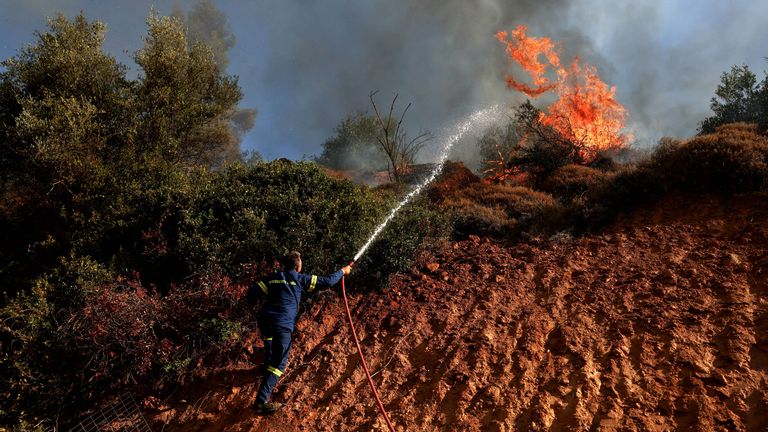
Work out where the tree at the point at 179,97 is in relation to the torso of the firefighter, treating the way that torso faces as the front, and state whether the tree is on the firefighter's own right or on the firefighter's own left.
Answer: on the firefighter's own left

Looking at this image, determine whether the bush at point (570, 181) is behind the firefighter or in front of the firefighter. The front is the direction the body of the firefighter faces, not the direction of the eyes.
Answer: in front

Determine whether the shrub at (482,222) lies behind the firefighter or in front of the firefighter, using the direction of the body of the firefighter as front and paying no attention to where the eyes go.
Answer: in front

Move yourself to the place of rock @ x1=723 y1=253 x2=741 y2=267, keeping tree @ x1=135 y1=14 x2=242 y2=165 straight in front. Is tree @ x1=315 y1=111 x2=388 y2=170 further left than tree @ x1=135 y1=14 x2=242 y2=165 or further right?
right

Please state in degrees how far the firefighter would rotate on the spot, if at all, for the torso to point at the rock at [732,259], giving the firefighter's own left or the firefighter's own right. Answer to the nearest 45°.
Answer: approximately 45° to the firefighter's own right

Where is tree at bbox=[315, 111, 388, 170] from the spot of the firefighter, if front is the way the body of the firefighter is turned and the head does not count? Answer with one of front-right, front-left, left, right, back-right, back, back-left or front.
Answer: front-left

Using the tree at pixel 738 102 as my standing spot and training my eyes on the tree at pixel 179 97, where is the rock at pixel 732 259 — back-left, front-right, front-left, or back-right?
front-left

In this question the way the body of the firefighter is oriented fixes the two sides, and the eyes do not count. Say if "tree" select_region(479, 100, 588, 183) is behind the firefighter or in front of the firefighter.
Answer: in front

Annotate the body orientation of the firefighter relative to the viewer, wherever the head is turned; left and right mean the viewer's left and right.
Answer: facing away from the viewer and to the right of the viewer
